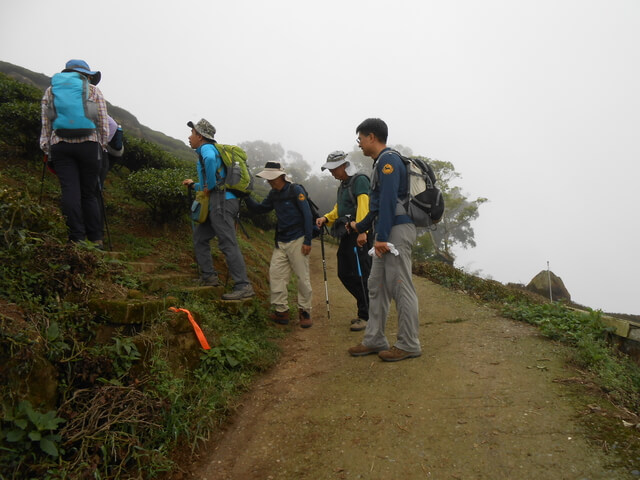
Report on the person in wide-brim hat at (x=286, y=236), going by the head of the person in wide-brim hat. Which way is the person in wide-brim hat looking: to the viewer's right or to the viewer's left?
to the viewer's left

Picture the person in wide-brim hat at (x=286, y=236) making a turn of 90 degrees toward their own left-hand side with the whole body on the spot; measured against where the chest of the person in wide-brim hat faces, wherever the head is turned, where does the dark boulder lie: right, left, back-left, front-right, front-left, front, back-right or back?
left

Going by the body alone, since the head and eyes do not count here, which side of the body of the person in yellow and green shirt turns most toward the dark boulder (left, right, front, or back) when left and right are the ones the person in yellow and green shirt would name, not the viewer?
back

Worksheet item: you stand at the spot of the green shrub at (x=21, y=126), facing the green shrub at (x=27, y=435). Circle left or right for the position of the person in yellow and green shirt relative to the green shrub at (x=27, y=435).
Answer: left

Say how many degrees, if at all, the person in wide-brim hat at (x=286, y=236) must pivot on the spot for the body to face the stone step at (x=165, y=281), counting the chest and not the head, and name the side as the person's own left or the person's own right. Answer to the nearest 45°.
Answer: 0° — they already face it

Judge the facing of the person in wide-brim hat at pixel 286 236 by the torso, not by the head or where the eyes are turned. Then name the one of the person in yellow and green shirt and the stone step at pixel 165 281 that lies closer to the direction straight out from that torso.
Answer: the stone step

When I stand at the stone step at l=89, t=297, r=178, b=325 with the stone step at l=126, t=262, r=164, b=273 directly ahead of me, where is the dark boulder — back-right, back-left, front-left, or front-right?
front-right

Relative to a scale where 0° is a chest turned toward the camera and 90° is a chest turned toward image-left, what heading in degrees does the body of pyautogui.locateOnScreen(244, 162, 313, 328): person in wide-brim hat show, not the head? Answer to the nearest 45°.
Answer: approximately 45°

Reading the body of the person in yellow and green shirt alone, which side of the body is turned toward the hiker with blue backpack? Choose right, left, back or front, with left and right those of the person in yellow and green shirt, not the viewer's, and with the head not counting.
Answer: front

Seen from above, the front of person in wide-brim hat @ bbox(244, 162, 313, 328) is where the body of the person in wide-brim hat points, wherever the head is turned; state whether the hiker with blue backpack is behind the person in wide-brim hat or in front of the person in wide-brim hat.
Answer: in front

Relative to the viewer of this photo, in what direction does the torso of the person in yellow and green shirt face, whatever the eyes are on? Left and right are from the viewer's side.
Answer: facing the viewer and to the left of the viewer
